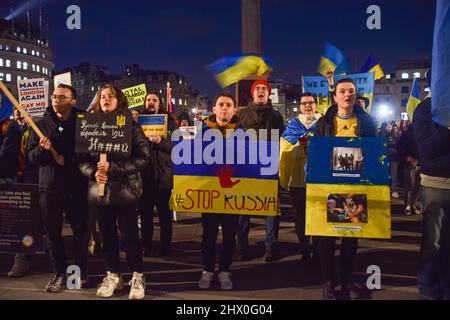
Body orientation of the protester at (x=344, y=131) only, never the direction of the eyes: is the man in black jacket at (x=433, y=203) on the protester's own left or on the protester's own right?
on the protester's own left

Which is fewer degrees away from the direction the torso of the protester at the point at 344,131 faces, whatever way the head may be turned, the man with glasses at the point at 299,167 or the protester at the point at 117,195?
the protester

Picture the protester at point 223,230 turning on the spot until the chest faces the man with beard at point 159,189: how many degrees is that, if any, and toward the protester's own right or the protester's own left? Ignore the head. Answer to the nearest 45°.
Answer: approximately 135° to the protester's own right

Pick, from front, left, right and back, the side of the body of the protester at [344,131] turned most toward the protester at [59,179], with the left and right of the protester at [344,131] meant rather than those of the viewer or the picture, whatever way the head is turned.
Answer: right

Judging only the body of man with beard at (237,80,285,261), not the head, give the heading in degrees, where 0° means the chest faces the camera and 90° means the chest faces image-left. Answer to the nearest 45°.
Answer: approximately 0°

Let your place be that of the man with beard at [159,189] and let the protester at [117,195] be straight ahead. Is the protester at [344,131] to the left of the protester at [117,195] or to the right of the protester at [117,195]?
left

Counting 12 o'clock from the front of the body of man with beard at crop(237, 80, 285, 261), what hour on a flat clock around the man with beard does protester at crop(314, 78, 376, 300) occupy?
The protester is roughly at 11 o'clock from the man with beard.

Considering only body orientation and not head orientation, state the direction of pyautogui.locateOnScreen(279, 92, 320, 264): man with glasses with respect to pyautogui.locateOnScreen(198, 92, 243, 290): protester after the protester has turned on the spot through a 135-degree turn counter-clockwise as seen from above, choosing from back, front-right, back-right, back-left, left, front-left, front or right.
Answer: front
